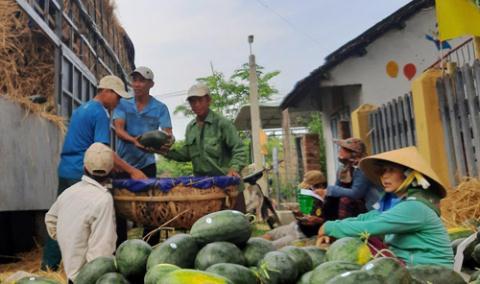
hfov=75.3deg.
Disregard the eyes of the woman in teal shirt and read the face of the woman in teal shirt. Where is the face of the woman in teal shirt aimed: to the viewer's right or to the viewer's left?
to the viewer's left

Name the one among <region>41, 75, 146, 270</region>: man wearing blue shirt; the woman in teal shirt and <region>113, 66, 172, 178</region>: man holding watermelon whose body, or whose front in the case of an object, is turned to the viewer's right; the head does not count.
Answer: the man wearing blue shirt

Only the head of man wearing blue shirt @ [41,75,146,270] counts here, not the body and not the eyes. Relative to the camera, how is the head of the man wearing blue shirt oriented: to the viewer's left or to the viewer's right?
to the viewer's right

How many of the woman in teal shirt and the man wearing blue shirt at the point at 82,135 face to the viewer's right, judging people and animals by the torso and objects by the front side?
1

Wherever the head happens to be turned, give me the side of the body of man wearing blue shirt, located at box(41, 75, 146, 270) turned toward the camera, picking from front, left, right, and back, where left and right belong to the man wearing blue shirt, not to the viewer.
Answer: right

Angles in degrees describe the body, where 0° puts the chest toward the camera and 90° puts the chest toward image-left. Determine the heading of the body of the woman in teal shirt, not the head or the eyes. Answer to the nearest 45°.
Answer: approximately 90°

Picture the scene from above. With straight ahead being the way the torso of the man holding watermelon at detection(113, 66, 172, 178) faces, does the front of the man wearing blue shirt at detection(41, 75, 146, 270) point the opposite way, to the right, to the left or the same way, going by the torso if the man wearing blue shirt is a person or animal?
to the left
